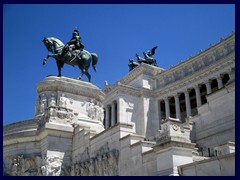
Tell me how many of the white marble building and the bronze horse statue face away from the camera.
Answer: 0
